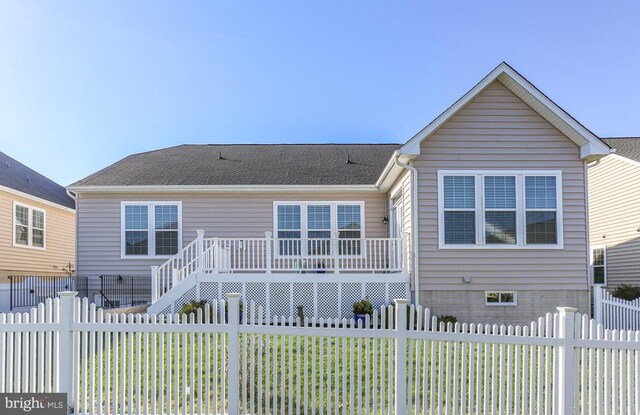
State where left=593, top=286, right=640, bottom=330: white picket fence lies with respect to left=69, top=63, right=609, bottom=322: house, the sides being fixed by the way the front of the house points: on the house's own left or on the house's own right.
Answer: on the house's own right

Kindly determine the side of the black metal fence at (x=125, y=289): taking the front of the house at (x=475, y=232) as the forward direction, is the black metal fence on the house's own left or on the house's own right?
on the house's own left

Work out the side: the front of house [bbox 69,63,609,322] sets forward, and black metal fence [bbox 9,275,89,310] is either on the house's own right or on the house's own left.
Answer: on the house's own left

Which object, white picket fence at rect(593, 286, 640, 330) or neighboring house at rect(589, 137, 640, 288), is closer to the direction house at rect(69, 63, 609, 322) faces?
the neighboring house

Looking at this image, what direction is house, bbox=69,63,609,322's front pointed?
away from the camera
